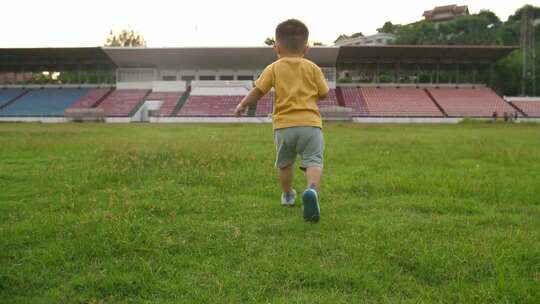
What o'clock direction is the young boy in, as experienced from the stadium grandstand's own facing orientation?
The young boy is roughly at 12 o'clock from the stadium grandstand.

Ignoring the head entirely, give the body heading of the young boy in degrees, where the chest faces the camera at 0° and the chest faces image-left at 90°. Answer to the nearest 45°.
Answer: approximately 180°

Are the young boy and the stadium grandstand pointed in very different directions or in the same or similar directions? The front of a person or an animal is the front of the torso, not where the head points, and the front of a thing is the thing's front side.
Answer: very different directions

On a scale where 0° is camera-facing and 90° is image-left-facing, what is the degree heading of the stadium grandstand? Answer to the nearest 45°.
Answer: approximately 0°

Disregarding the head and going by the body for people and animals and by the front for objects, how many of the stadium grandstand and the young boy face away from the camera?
1

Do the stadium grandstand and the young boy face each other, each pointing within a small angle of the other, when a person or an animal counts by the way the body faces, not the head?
yes

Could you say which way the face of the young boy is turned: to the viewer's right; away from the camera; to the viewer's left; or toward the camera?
away from the camera

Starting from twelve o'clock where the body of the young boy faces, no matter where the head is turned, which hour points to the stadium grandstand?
The stadium grandstand is roughly at 12 o'clock from the young boy.
